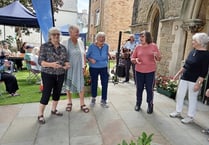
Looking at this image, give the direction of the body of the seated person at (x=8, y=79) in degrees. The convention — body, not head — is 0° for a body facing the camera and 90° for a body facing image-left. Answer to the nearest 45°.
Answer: approximately 270°

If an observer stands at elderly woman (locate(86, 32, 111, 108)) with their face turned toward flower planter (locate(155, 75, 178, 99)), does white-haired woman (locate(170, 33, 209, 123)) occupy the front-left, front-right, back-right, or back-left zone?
front-right

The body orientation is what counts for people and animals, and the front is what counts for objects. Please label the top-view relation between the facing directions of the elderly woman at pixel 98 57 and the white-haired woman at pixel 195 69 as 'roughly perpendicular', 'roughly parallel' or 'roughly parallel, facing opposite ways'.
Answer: roughly perpendicular

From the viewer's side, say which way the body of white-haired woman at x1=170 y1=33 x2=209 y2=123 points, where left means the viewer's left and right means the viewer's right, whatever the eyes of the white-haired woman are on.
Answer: facing the viewer and to the left of the viewer

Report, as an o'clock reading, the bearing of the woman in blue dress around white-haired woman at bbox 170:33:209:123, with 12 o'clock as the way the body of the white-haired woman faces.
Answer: The woman in blue dress is roughly at 1 o'clock from the white-haired woman.

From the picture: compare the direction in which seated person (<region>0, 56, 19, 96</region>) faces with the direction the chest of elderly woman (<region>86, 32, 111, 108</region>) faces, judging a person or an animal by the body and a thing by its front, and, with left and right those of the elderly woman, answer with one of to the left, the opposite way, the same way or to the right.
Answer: to the left

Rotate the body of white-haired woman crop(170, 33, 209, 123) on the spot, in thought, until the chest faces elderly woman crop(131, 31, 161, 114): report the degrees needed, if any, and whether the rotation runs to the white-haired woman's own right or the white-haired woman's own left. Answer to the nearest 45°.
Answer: approximately 45° to the white-haired woman's own right

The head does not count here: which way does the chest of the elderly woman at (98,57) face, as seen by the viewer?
toward the camera

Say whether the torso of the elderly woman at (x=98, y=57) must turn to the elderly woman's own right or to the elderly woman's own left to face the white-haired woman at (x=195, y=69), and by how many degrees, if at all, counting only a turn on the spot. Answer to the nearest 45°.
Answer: approximately 45° to the elderly woman's own left

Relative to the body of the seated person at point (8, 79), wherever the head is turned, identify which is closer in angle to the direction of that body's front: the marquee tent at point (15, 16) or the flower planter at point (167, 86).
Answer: the flower planter

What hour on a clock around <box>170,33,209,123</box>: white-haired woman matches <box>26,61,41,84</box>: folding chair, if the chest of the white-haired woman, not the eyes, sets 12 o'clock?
The folding chair is roughly at 2 o'clock from the white-haired woman.

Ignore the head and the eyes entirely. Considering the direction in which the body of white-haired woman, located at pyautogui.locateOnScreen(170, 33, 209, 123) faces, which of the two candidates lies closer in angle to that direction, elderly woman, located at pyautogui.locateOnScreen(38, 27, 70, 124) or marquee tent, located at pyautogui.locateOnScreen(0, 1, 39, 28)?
the elderly woman
